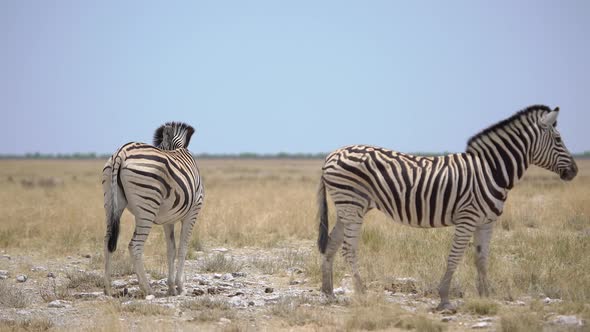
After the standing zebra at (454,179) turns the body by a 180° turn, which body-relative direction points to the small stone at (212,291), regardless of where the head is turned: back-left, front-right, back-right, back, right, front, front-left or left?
front

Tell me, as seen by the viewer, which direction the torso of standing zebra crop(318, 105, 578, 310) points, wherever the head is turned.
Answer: to the viewer's right

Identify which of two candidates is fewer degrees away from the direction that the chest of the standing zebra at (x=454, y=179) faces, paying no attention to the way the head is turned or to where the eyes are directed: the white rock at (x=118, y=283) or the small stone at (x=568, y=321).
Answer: the small stone

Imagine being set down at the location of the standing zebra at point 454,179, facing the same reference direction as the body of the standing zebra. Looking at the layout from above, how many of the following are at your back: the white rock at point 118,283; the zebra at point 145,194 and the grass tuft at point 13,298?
3

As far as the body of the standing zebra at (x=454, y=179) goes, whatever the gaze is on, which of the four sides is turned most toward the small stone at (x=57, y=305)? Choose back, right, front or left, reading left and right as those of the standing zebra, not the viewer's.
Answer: back

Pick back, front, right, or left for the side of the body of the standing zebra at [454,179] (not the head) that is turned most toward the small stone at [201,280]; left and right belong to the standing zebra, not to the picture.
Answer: back

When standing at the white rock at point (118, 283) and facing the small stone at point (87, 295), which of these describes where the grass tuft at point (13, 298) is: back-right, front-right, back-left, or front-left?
front-right

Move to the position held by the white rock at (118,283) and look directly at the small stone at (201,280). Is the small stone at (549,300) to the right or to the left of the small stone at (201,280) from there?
right

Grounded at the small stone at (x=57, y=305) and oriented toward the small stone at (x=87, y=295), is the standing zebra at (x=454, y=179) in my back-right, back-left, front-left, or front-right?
front-right

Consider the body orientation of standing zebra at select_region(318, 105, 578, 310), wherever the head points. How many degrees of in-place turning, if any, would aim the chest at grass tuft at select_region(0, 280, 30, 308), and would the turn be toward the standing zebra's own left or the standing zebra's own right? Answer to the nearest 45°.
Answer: approximately 180°

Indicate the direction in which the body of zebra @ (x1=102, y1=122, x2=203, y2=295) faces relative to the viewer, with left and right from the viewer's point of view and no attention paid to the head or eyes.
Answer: facing away from the viewer and to the right of the viewer

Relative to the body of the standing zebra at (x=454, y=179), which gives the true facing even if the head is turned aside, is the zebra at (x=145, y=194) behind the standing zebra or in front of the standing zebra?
behind

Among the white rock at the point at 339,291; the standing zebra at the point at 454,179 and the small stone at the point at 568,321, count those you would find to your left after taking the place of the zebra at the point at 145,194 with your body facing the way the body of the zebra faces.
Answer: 0

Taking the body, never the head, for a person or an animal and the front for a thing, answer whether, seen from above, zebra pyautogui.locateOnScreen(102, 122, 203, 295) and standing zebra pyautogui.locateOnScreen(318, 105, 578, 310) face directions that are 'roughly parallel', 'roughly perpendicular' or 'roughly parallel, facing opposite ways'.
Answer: roughly perpendicular

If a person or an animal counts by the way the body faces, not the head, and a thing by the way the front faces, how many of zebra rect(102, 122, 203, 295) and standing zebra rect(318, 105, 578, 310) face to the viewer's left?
0
